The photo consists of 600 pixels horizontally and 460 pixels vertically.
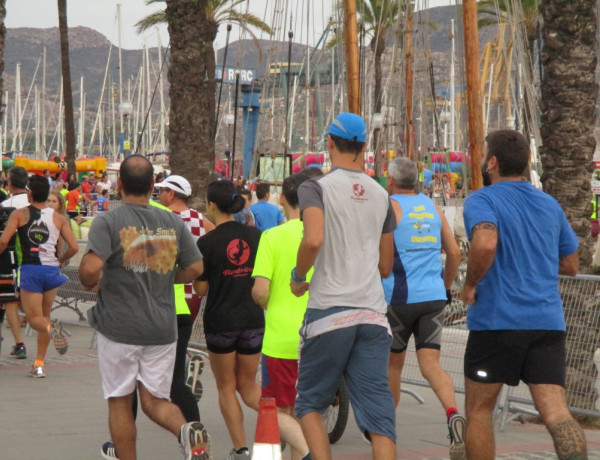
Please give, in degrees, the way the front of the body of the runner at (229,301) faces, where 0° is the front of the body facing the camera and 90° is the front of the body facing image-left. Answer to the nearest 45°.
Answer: approximately 135°

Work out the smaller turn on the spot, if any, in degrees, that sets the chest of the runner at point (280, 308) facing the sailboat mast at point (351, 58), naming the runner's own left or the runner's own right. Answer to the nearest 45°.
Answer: approximately 45° to the runner's own right

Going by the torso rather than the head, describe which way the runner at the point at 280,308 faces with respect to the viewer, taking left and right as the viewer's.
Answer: facing away from the viewer and to the left of the viewer

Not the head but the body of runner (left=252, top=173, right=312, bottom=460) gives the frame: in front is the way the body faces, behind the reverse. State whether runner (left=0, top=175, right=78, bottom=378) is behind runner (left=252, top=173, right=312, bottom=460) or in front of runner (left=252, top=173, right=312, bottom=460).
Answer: in front

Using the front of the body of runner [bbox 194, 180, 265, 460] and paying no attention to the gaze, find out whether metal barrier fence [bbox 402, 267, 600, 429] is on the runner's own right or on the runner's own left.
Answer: on the runner's own right

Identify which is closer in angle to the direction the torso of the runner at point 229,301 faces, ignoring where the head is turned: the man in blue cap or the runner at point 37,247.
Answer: the runner

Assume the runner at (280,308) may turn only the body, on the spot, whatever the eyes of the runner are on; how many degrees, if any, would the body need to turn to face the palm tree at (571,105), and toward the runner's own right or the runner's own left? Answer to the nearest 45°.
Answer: approximately 90° to the runner's own right

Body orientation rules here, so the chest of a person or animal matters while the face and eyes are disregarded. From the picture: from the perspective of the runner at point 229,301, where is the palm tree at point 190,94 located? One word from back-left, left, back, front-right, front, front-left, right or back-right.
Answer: front-right
